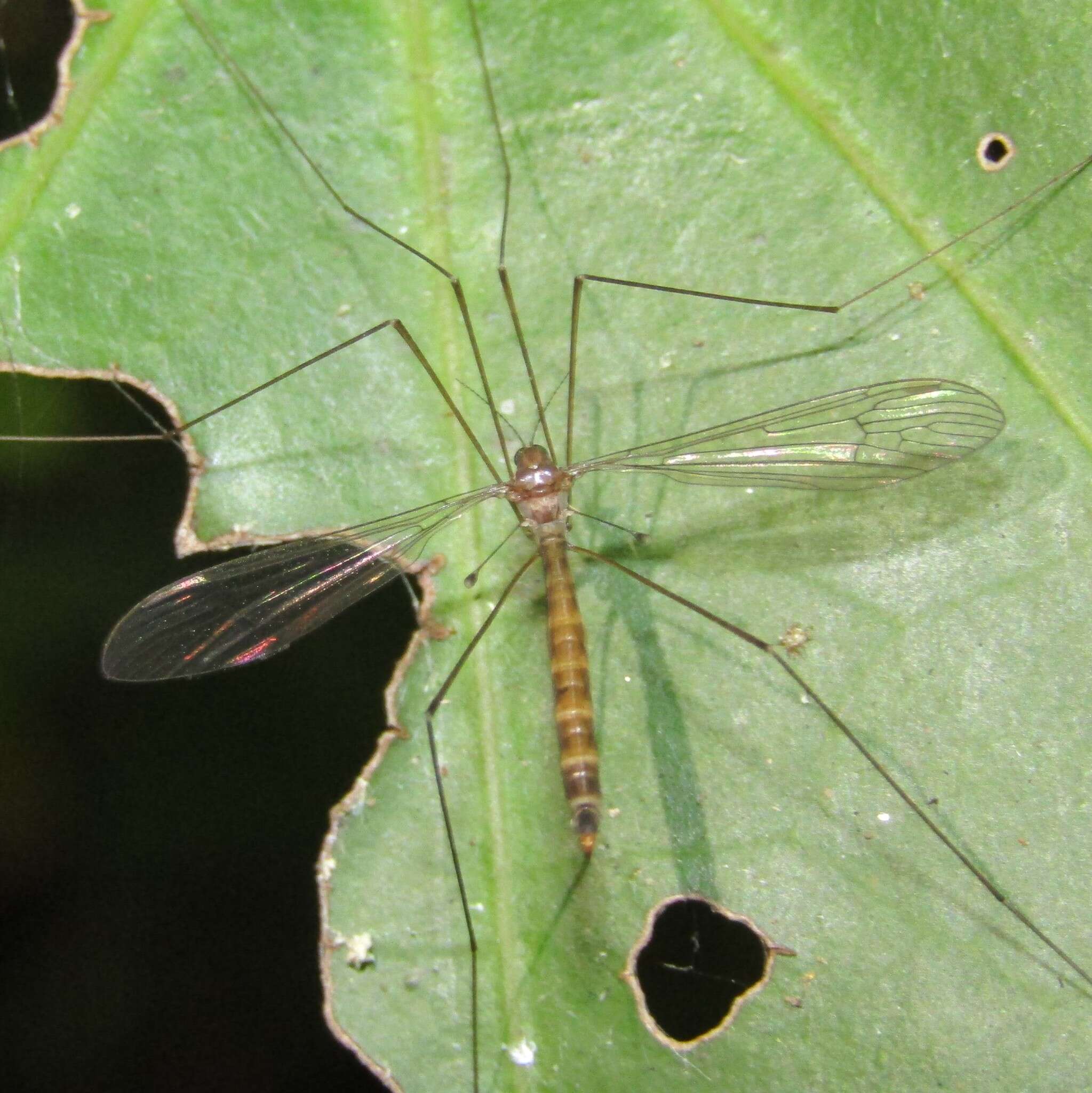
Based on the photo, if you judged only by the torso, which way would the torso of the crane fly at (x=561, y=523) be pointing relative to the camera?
away from the camera
